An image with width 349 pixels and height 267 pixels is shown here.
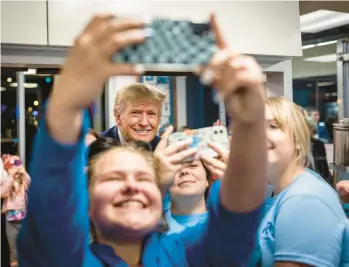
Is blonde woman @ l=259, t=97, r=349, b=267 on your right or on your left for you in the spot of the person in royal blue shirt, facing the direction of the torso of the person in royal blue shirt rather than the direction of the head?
on your left

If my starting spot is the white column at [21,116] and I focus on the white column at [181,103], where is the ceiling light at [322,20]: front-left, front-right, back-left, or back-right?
front-right

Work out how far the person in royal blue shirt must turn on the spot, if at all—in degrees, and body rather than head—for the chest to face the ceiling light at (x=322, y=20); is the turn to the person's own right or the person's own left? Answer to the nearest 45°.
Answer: approximately 135° to the person's own left

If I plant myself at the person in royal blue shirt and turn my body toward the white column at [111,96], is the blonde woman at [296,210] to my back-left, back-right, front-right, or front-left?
front-right

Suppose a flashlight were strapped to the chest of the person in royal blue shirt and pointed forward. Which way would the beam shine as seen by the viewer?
toward the camera

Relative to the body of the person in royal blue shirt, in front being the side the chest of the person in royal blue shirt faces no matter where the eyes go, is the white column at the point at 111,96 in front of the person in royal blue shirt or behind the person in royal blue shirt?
behind

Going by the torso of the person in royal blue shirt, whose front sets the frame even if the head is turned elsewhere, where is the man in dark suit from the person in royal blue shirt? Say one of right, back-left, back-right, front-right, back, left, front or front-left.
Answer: back
